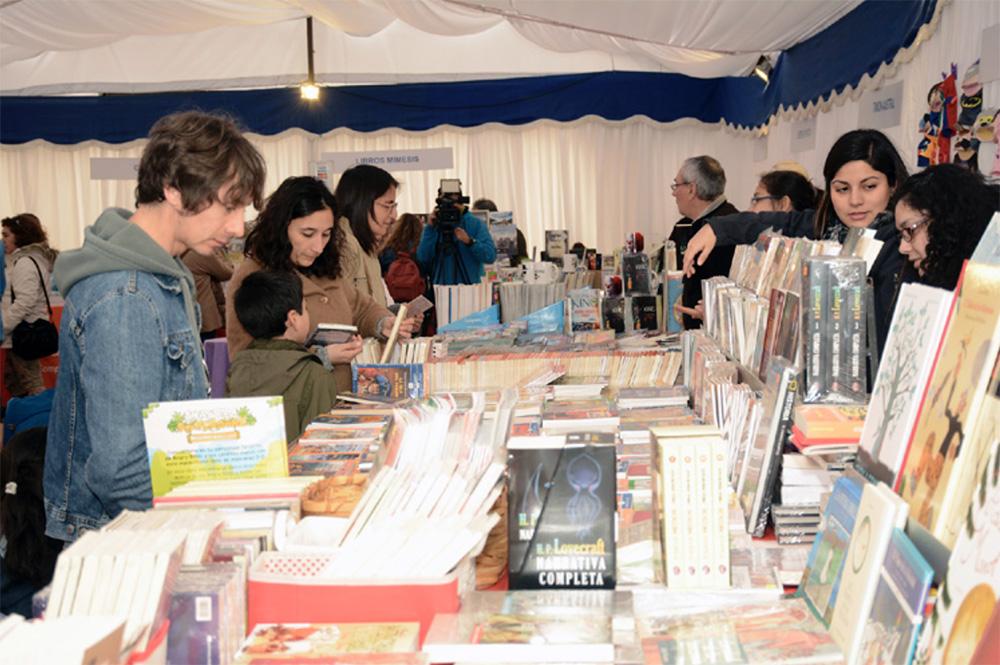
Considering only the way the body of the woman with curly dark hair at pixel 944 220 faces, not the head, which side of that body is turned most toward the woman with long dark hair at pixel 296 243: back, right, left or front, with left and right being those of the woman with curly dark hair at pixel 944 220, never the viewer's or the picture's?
front

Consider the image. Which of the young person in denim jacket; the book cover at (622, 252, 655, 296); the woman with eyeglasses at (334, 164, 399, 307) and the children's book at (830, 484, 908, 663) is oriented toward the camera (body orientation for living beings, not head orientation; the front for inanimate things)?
the book cover

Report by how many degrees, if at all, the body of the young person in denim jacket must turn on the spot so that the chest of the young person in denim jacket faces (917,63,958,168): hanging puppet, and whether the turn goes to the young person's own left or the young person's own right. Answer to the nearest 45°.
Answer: approximately 45° to the young person's own left

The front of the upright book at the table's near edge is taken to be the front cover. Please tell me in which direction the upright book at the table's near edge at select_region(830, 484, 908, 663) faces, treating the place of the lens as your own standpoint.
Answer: facing to the left of the viewer

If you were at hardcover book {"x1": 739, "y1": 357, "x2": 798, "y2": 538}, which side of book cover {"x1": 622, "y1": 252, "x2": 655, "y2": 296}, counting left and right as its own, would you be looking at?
front

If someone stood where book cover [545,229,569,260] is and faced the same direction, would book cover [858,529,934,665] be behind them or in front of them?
in front

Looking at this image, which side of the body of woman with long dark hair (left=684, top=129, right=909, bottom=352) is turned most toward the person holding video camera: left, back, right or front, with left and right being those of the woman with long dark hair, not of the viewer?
right

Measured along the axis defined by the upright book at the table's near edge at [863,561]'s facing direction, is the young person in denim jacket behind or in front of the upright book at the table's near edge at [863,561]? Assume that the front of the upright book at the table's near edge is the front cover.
in front

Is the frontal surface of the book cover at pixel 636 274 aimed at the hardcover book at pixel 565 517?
yes

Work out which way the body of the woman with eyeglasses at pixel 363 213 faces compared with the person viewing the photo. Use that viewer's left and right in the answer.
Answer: facing to the right of the viewer

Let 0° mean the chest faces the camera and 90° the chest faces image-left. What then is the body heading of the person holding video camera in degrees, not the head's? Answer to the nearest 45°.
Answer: approximately 0°

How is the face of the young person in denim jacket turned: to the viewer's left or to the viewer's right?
to the viewer's right

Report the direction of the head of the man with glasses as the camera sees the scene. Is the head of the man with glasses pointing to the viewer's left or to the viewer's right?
to the viewer's left
